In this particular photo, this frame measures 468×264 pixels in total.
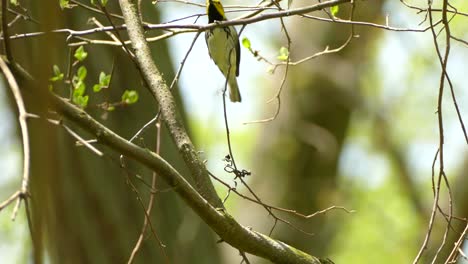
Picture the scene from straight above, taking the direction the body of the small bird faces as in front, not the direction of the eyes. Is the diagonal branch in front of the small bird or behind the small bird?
in front

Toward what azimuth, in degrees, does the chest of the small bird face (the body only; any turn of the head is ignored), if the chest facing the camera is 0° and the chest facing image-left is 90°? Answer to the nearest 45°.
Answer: approximately 45°
